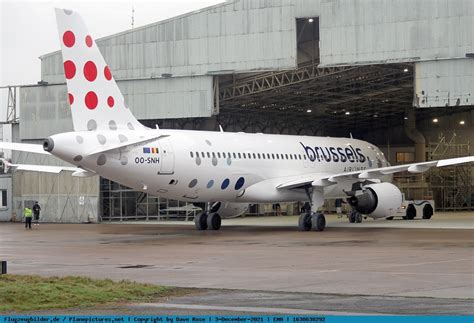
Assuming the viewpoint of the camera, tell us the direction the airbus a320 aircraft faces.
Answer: facing away from the viewer and to the right of the viewer
